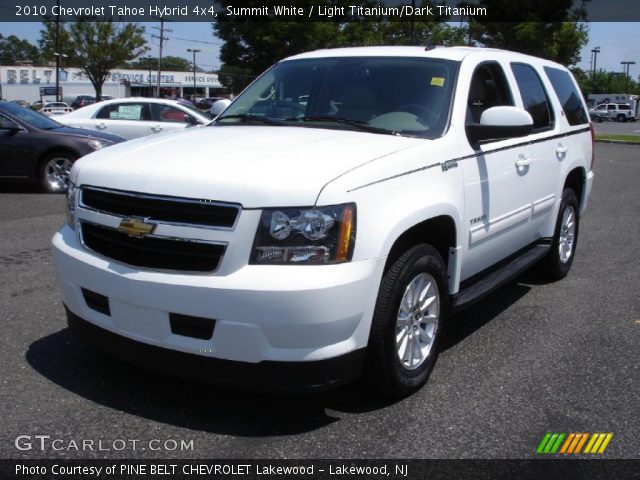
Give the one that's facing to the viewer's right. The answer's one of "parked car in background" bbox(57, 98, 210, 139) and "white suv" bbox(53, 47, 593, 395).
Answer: the parked car in background

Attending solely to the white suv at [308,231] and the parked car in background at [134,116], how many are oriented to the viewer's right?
1

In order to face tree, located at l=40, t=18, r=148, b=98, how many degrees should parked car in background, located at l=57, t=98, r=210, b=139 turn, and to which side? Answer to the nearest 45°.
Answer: approximately 90° to its left

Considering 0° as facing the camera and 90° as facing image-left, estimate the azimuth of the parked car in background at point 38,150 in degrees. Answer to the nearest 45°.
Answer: approximately 315°

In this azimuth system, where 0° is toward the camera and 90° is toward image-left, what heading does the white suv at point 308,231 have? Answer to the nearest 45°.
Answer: approximately 45°

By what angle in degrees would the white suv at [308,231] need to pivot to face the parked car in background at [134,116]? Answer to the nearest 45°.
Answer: approximately 135° to its right

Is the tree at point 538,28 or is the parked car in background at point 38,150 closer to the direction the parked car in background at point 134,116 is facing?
the tree

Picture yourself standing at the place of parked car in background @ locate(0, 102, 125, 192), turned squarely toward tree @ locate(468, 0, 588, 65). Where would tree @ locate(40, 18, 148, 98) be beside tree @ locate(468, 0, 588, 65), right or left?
left

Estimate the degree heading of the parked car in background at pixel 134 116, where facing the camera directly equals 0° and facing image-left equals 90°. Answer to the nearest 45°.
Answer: approximately 270°

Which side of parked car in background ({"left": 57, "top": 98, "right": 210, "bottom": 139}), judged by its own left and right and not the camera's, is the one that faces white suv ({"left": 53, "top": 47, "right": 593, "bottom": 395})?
right
